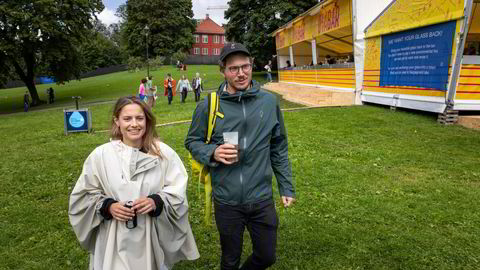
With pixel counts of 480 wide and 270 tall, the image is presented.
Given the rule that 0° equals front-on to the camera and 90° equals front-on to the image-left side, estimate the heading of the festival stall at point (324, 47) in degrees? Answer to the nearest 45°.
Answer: approximately 45°

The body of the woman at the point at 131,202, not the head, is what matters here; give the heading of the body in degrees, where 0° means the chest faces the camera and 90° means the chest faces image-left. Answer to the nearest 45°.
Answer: approximately 0°

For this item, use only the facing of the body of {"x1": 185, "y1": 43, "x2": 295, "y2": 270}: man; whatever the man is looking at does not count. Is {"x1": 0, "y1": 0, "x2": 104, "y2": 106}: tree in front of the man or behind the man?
behind

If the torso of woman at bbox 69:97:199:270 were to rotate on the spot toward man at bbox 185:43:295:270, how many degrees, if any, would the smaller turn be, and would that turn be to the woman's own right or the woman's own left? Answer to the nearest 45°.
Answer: approximately 90° to the woman's own left

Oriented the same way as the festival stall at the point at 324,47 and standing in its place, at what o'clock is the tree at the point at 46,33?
The tree is roughly at 2 o'clock from the festival stall.

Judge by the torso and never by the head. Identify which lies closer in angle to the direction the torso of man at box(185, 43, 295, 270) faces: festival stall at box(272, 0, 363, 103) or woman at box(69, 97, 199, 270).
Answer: the woman

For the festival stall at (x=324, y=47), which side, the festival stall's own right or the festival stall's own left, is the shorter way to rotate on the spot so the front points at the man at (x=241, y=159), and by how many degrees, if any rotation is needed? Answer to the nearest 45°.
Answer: approximately 45° to the festival stall's own left

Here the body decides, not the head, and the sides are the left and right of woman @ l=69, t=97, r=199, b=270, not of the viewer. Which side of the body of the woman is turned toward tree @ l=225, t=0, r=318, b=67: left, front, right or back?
back

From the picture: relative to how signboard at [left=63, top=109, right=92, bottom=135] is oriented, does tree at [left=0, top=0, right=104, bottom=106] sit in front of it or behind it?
behind
